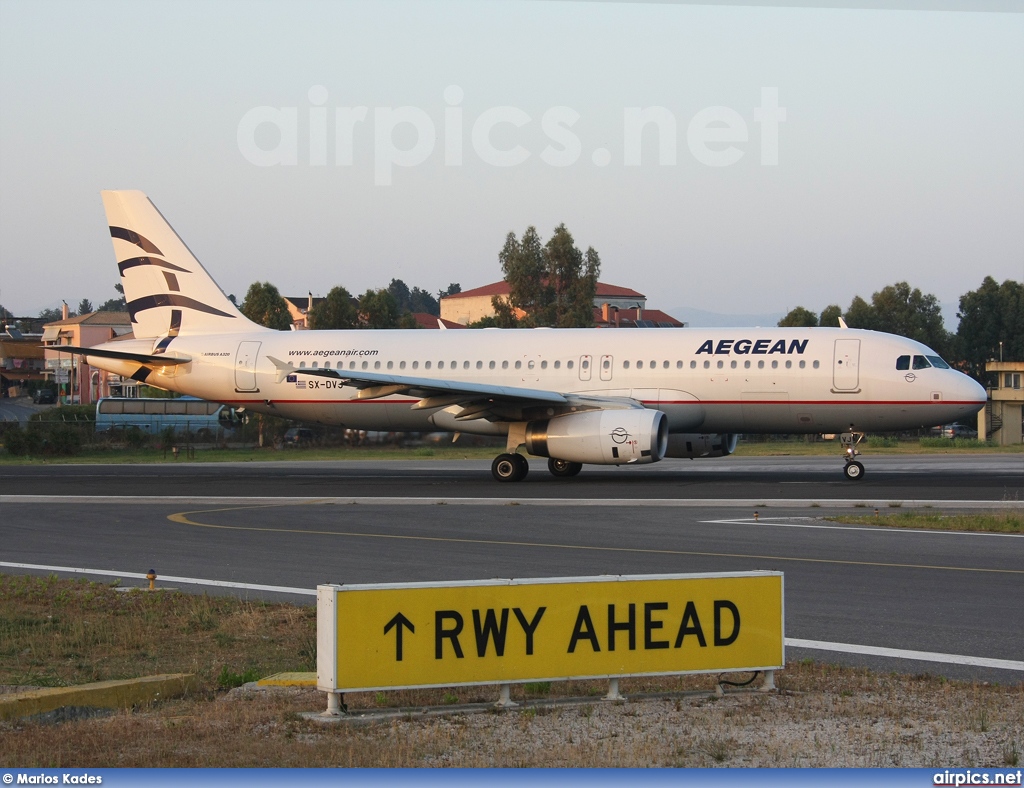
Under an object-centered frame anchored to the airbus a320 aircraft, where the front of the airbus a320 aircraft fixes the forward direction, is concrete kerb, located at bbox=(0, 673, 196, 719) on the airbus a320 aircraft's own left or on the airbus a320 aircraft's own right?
on the airbus a320 aircraft's own right

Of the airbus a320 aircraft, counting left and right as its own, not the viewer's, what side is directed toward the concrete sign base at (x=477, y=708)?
right

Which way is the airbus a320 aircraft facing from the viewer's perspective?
to the viewer's right

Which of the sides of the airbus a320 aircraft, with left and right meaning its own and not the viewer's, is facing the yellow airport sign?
right
